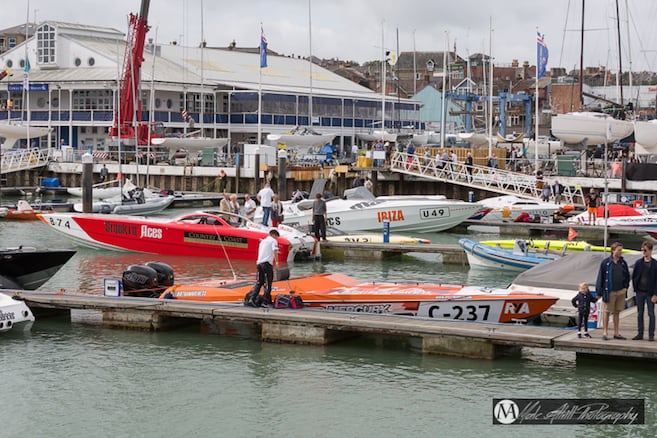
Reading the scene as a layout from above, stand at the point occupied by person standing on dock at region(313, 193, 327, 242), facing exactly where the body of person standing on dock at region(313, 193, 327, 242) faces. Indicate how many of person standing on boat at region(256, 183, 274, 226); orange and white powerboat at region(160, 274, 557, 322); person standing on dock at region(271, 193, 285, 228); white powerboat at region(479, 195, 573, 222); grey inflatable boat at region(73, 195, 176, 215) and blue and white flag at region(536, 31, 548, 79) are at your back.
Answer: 1

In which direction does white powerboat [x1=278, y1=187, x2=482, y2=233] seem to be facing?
to the viewer's right

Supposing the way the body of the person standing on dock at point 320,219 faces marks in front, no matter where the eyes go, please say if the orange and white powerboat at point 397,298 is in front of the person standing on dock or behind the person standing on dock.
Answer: behind

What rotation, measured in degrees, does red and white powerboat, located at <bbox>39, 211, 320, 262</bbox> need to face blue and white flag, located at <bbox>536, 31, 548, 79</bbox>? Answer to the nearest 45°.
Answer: approximately 135° to its right

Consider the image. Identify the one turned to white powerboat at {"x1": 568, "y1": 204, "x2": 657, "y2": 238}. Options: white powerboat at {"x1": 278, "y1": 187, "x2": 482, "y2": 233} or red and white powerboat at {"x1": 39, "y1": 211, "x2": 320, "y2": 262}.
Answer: white powerboat at {"x1": 278, "y1": 187, "x2": 482, "y2": 233}

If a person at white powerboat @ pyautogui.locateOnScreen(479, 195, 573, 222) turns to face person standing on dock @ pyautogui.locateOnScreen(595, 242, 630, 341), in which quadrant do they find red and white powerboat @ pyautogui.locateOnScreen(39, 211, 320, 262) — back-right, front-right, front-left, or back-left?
front-right

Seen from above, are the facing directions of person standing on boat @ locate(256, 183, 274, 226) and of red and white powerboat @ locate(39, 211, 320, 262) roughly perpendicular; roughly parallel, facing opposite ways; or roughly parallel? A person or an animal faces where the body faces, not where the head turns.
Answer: roughly perpendicular

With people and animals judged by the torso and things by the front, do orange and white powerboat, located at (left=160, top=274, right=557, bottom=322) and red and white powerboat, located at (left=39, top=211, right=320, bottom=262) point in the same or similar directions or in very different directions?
very different directions

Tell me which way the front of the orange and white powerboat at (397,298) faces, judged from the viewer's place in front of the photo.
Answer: facing to the right of the viewer

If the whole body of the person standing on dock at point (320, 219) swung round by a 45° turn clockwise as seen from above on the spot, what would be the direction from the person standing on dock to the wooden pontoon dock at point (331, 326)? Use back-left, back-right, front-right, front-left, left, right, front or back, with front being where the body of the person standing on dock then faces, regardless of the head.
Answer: back-right

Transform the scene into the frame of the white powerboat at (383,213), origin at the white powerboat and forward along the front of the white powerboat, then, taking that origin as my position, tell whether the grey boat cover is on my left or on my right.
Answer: on my right

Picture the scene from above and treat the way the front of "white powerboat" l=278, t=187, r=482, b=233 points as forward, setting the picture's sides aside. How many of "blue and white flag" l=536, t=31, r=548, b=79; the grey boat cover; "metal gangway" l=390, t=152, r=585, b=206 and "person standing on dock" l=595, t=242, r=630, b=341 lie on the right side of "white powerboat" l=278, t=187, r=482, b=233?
2

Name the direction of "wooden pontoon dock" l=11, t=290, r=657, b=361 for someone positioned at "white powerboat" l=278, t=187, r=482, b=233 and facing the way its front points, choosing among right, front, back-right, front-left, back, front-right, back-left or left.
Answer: right

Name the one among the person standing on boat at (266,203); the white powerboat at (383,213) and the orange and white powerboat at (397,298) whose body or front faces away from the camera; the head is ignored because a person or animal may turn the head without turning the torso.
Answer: the person standing on boat

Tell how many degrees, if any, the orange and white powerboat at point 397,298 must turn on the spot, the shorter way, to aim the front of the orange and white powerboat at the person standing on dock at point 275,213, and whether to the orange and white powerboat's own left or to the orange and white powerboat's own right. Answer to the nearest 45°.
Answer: approximately 90° to the orange and white powerboat's own left
